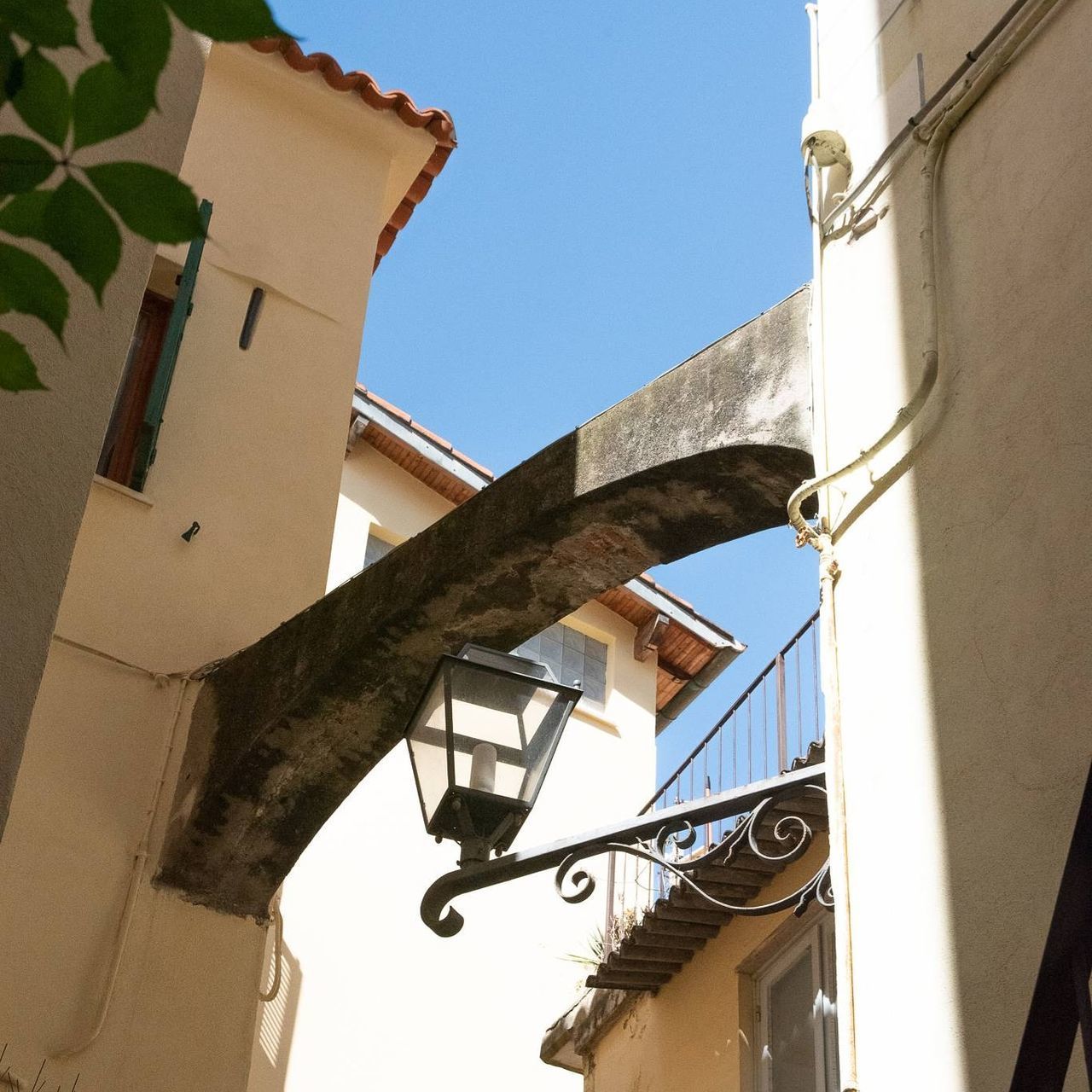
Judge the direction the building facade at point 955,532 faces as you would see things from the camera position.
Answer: facing the viewer and to the left of the viewer

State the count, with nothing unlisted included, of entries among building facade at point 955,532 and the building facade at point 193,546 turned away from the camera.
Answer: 0

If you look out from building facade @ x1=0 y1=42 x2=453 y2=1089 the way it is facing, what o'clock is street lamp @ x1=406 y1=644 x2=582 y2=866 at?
The street lamp is roughly at 11 o'clock from the building facade.
